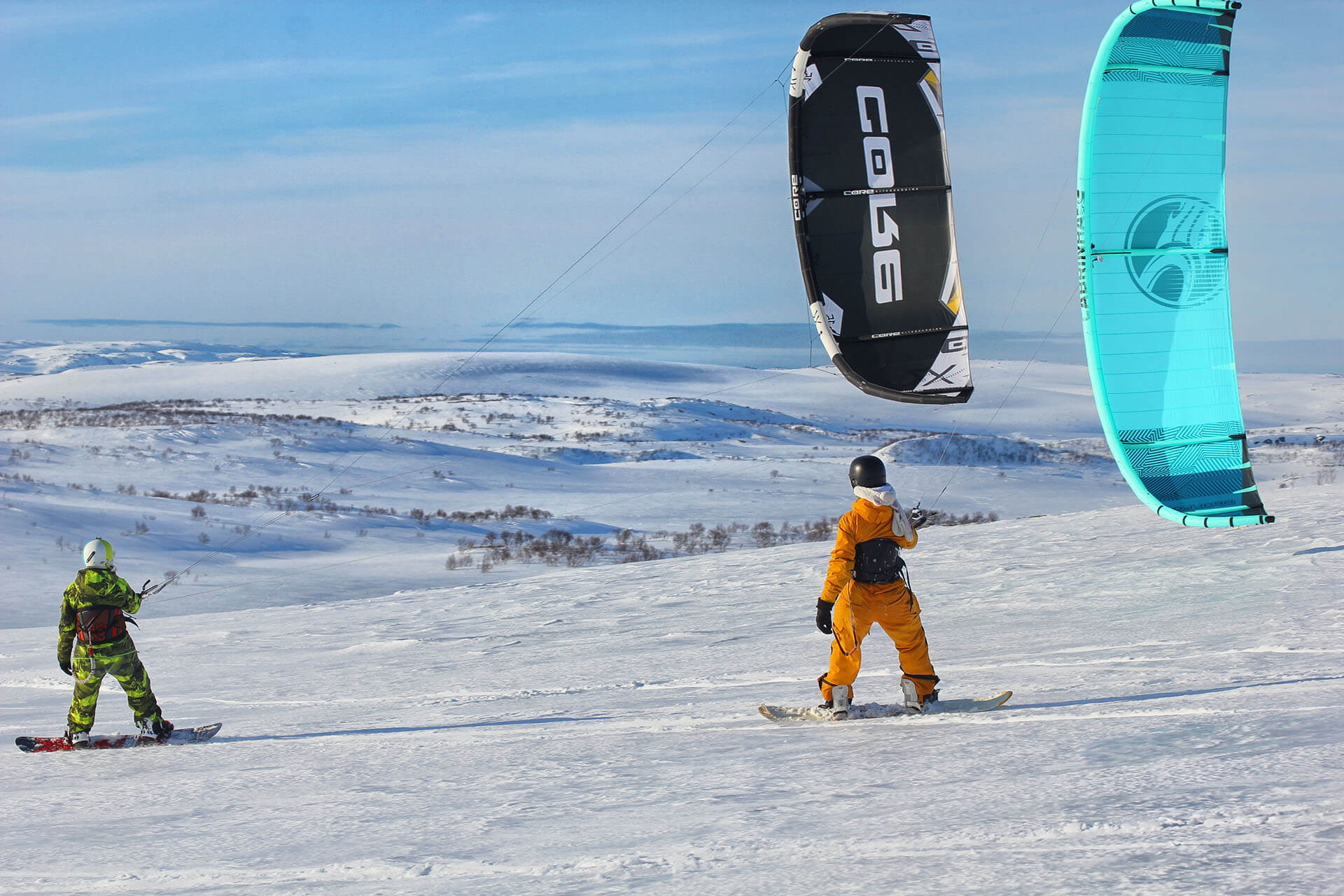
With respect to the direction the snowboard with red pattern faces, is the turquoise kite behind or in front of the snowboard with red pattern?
in front

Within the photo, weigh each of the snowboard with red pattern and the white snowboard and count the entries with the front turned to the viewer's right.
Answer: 2

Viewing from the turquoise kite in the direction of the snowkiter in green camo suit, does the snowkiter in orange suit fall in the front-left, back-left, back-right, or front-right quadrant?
front-left

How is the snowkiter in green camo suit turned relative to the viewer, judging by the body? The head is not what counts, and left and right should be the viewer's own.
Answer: facing away from the viewer and to the right of the viewer

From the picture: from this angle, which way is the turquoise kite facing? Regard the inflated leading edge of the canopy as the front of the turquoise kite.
to the viewer's left

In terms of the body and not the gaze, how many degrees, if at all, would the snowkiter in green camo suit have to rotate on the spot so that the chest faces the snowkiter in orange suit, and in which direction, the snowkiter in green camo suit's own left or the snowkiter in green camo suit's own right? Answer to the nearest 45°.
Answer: approximately 90° to the snowkiter in green camo suit's own right

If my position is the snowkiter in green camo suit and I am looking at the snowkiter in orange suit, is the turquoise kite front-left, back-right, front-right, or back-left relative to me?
front-left

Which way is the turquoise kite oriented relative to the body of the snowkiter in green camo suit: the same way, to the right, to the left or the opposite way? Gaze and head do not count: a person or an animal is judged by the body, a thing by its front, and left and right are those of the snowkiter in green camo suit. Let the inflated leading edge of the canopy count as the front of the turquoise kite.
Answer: to the left

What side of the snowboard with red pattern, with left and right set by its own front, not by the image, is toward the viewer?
right

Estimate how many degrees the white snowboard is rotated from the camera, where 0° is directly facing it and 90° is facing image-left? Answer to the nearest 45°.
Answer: approximately 270°
